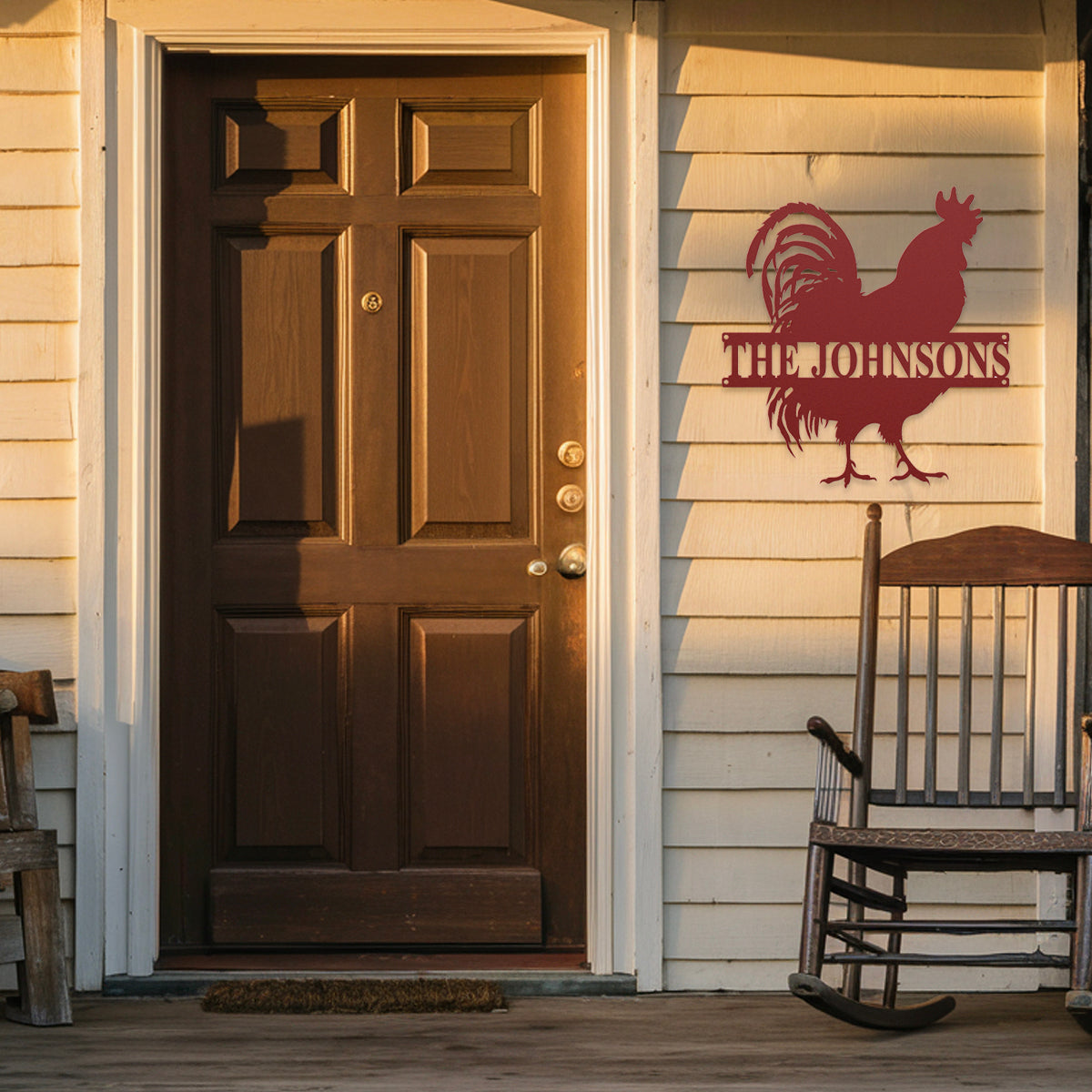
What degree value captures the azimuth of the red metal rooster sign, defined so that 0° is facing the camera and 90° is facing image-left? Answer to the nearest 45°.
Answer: approximately 0°

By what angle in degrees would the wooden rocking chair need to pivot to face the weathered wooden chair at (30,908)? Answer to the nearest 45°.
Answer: approximately 45° to its right

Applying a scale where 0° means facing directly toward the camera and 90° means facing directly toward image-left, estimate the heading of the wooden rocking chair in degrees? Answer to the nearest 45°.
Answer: approximately 45°

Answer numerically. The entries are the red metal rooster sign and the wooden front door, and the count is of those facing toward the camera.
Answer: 2

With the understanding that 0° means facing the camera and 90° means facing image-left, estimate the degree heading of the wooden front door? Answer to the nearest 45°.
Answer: approximately 0°
